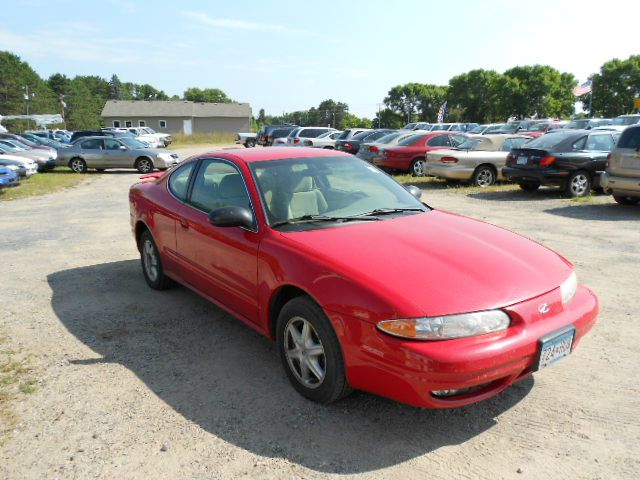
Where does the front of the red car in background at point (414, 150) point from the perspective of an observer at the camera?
facing away from the viewer and to the right of the viewer

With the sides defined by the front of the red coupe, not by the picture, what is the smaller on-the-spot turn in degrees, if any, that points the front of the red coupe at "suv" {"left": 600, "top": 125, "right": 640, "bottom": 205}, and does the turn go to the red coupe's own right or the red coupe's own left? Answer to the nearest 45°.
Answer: approximately 90° to the red coupe's own left

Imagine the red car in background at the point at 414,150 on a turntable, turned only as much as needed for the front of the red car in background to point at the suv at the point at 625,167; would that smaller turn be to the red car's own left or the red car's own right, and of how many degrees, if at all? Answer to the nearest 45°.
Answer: approximately 90° to the red car's own right

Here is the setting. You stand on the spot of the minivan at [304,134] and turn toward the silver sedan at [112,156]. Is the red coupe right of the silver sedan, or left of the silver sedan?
left

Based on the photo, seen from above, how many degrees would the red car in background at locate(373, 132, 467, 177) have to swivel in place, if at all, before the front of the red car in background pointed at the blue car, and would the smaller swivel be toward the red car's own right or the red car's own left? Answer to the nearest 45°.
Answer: approximately 135° to the red car's own left

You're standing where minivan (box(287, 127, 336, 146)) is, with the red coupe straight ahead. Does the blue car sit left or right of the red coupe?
right

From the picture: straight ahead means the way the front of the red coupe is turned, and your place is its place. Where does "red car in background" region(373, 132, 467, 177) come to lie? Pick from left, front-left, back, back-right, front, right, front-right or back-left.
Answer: back-left

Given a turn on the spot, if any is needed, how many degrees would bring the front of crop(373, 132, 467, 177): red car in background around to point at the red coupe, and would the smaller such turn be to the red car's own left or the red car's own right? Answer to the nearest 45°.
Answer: approximately 135° to the red car's own right

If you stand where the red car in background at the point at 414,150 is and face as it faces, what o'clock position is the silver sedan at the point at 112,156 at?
The silver sedan is roughly at 8 o'clock from the red car in background.

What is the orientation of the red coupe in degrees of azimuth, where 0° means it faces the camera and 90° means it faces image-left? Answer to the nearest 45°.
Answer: approximately 315°

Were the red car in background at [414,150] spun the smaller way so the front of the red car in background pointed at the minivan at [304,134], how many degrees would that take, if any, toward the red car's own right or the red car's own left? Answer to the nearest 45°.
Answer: approximately 90° to the red car's own left
